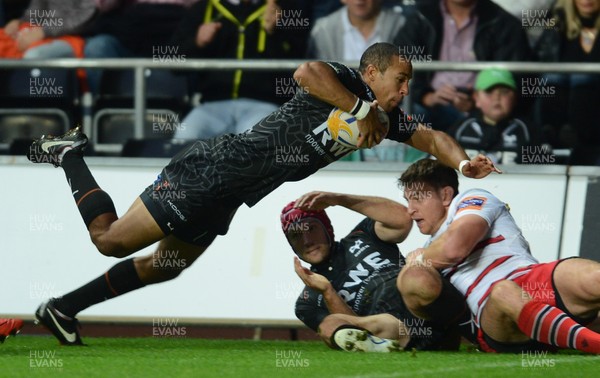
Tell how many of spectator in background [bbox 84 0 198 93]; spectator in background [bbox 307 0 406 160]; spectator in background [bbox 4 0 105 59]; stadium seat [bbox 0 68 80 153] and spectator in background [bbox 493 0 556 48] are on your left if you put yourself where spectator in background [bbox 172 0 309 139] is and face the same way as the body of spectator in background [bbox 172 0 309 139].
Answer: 2

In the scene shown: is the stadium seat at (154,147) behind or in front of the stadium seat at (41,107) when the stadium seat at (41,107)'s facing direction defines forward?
in front

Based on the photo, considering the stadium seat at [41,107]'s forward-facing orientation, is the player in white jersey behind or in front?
in front

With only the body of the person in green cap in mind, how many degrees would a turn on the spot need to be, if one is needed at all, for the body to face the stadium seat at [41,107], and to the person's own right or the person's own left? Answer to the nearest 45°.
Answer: approximately 90° to the person's own right

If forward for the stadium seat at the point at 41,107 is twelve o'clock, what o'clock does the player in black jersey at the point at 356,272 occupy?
The player in black jersey is roughly at 11 o'clock from the stadium seat.

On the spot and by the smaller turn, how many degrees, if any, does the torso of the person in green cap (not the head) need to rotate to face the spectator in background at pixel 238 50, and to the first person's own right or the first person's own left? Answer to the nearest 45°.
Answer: approximately 90° to the first person's own right

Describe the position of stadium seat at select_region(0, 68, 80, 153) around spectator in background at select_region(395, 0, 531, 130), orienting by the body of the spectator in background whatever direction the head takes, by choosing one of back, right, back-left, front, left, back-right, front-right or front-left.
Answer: right

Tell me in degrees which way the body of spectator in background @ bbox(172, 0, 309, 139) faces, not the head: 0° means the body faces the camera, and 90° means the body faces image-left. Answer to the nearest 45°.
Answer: approximately 0°

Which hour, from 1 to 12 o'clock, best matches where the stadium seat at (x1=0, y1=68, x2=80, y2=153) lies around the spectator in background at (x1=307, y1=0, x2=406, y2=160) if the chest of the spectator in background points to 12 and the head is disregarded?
The stadium seat is roughly at 3 o'clock from the spectator in background.

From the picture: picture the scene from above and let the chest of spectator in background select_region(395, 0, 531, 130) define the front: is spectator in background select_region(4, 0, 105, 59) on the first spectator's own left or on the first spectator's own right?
on the first spectator's own right

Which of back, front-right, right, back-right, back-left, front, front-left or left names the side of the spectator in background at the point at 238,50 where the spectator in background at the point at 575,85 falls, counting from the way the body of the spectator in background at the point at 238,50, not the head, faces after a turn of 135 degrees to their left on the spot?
front-right

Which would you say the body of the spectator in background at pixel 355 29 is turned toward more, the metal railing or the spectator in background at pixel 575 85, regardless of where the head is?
the metal railing
